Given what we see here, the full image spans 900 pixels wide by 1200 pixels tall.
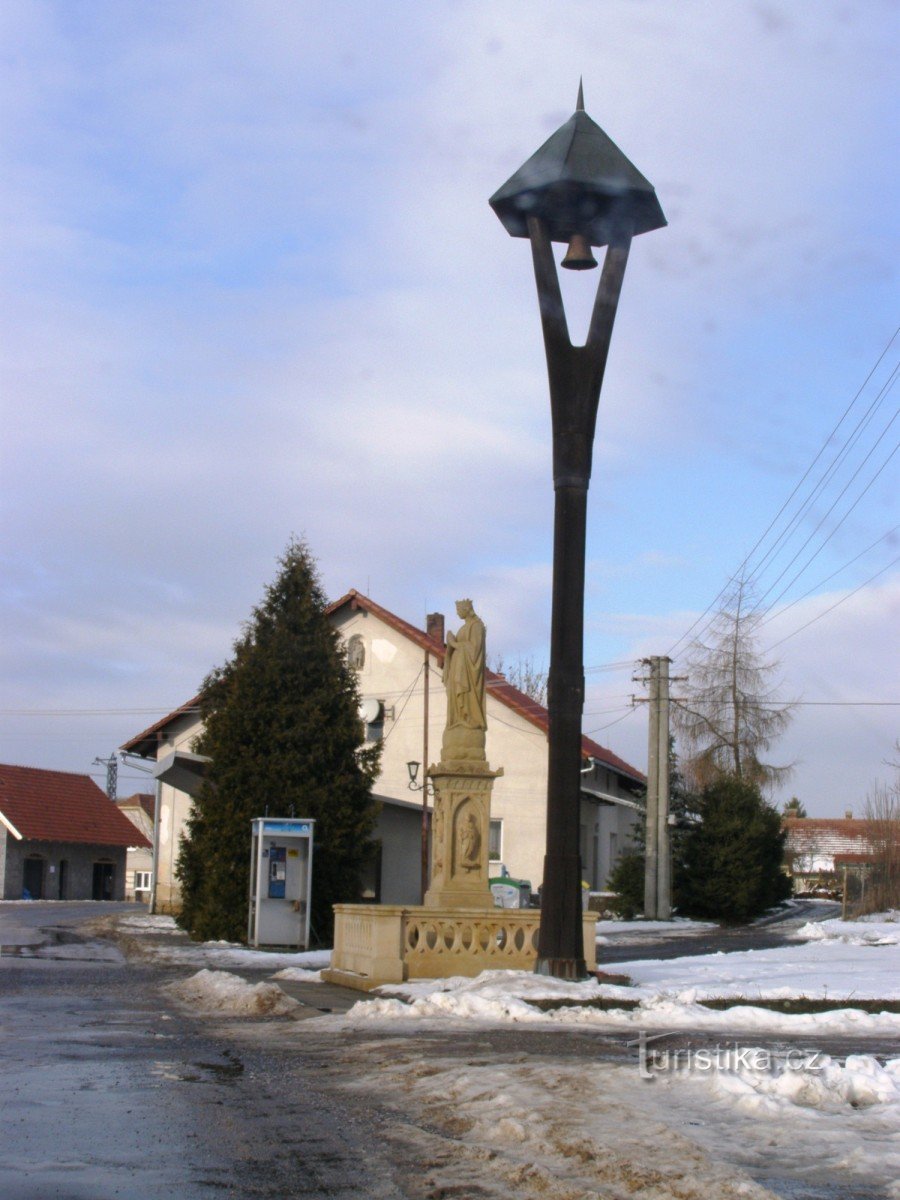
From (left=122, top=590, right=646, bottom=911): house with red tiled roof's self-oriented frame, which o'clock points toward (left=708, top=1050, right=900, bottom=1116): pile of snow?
The pile of snow is roughly at 12 o'clock from the house with red tiled roof.

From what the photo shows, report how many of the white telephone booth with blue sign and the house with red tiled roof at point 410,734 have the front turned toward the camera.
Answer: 2

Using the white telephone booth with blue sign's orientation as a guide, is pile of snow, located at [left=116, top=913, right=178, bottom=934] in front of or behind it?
behind

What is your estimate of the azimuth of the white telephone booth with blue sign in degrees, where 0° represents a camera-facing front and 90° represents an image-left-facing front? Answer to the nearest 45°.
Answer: approximately 0°

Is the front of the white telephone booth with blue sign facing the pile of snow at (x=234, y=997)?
yes

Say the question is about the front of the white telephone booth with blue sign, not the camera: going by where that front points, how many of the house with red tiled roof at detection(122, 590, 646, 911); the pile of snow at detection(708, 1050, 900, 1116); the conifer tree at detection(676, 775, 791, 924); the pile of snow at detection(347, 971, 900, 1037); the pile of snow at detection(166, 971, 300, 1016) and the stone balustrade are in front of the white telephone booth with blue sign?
4

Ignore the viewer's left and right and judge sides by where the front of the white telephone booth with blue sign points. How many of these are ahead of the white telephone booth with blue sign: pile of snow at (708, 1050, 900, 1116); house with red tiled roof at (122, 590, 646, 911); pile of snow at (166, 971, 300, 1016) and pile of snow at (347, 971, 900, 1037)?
3

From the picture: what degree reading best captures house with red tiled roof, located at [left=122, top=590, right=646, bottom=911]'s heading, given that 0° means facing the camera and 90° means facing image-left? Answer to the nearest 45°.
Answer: approximately 0°

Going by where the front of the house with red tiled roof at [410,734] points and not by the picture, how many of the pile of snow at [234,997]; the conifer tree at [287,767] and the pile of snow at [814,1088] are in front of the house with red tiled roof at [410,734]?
3

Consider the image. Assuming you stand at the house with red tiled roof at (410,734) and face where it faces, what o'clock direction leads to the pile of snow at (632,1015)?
The pile of snow is roughly at 12 o'clock from the house with red tiled roof.
